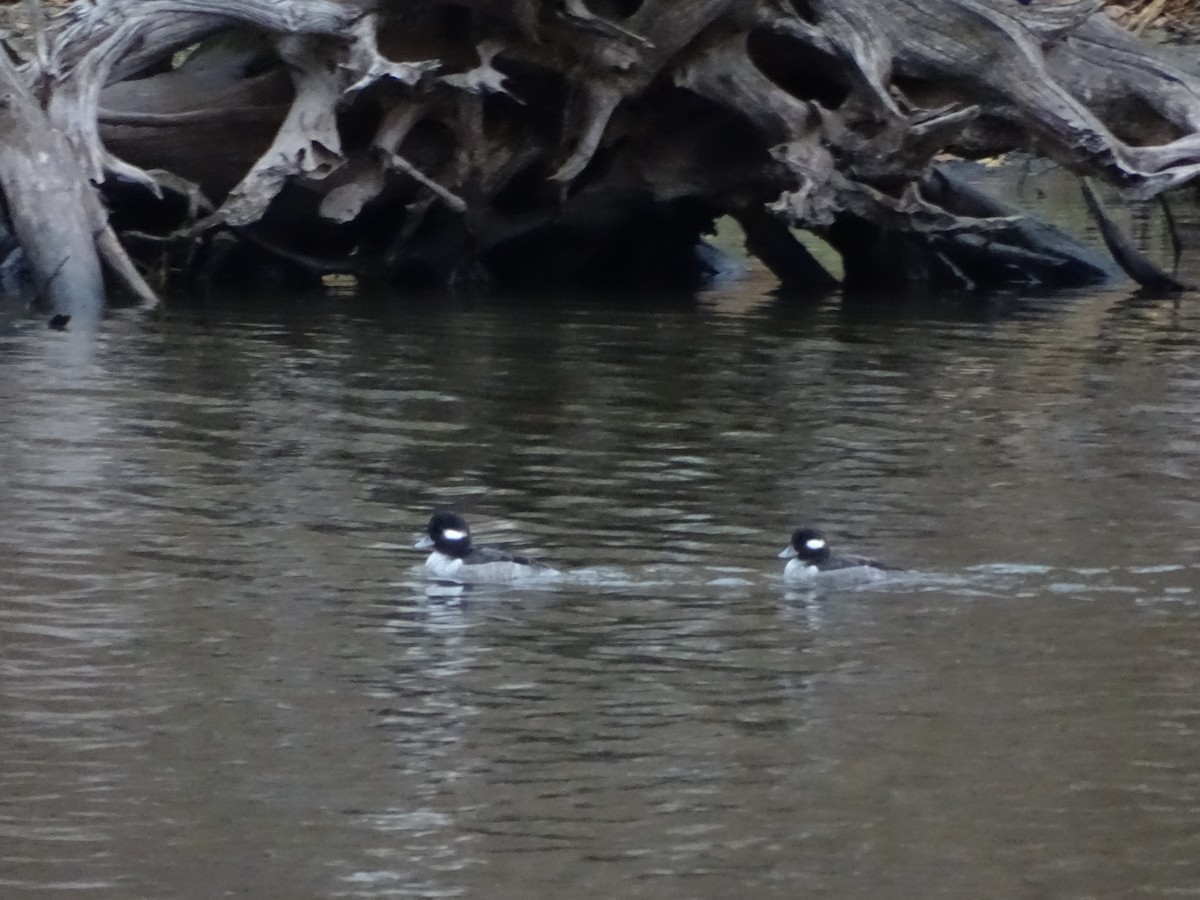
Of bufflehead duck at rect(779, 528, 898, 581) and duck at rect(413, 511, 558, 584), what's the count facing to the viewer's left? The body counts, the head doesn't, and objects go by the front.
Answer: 2

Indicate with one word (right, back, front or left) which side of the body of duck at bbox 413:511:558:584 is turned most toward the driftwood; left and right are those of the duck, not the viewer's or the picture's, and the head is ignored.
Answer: right

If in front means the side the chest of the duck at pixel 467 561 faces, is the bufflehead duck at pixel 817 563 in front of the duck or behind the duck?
behind

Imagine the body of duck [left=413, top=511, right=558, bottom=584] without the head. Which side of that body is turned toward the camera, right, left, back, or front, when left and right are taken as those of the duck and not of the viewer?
left

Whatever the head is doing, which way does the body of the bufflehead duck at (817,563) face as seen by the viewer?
to the viewer's left

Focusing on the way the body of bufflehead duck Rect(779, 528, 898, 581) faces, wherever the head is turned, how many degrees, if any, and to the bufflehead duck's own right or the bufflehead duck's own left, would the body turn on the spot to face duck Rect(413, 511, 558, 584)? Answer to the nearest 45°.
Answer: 0° — it already faces it

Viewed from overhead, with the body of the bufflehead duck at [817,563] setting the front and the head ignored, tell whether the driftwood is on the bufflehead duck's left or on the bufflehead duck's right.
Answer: on the bufflehead duck's right
